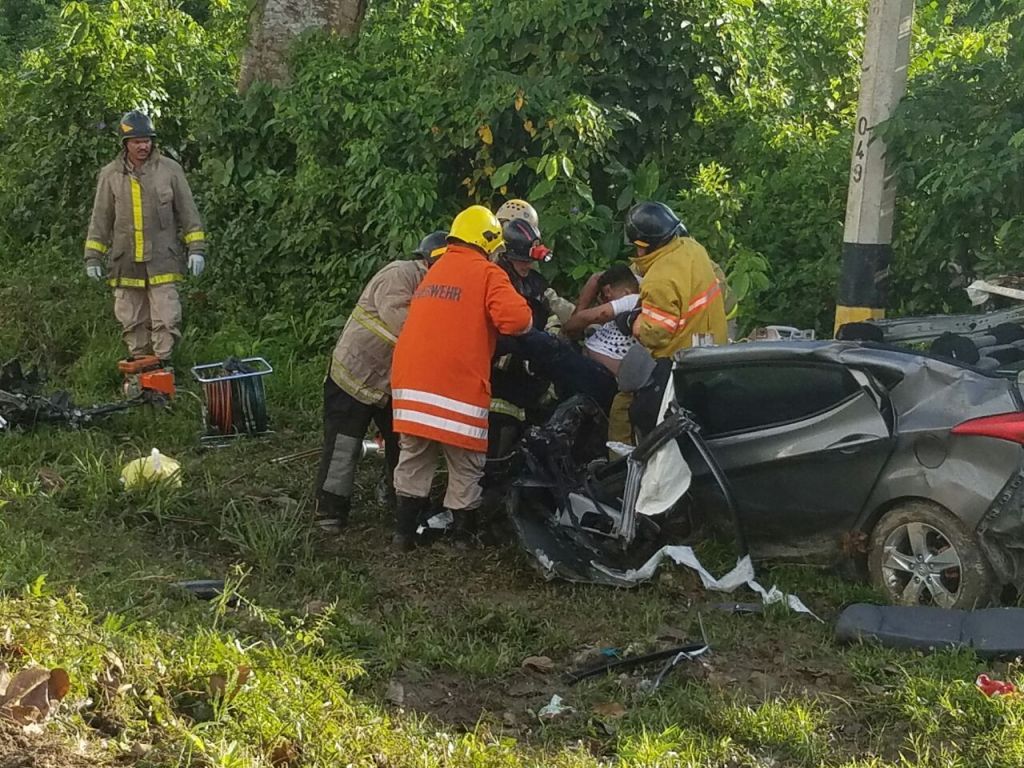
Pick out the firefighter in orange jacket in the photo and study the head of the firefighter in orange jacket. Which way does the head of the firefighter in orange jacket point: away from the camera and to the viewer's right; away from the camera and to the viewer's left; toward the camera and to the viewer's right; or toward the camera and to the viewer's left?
away from the camera and to the viewer's right

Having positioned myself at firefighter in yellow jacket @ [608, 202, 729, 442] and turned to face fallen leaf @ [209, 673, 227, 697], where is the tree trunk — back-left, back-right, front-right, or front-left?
back-right

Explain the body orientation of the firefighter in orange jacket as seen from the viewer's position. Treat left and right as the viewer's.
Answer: facing away from the viewer and to the right of the viewer

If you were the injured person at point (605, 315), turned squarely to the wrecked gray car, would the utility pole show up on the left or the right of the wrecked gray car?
left

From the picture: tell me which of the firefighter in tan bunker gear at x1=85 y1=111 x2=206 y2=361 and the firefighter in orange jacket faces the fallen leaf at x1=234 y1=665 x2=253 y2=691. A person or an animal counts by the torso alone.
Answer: the firefighter in tan bunker gear

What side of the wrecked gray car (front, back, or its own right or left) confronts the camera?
left

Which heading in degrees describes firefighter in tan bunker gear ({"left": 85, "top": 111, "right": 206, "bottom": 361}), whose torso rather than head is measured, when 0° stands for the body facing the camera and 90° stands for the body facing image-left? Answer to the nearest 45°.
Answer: approximately 0°

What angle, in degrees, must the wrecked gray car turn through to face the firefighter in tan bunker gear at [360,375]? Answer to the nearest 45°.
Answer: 0° — it already faces them

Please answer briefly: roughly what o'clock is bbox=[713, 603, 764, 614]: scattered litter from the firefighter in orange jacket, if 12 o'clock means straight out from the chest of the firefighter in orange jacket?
The scattered litter is roughly at 3 o'clock from the firefighter in orange jacket.

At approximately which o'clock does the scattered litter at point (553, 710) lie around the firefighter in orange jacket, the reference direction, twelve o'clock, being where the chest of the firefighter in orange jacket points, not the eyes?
The scattered litter is roughly at 4 o'clock from the firefighter in orange jacket.

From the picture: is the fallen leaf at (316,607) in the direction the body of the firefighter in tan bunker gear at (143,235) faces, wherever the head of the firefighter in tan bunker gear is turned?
yes
